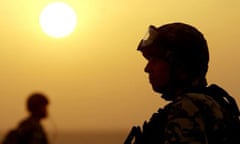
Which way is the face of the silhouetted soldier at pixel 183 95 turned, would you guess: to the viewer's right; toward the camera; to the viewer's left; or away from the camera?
to the viewer's left

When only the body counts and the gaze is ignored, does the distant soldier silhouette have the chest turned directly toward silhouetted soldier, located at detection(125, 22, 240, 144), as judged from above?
no

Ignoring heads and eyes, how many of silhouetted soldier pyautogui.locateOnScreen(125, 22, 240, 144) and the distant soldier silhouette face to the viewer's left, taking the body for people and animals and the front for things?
1

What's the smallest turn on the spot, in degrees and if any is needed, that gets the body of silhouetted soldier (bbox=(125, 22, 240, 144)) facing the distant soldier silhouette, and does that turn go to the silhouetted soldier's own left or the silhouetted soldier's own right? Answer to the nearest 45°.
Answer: approximately 45° to the silhouetted soldier's own right

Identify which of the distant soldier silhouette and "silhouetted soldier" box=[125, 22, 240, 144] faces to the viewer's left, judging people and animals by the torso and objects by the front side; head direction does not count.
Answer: the silhouetted soldier

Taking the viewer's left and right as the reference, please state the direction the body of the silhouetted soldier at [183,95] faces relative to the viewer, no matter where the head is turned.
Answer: facing to the left of the viewer
